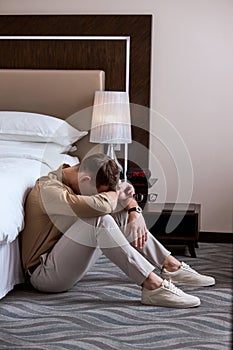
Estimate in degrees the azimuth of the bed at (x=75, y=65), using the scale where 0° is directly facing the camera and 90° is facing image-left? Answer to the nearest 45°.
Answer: approximately 0°

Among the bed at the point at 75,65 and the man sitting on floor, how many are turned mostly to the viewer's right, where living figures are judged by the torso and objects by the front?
1

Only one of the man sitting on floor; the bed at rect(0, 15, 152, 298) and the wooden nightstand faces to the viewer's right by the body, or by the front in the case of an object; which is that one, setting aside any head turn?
the man sitting on floor

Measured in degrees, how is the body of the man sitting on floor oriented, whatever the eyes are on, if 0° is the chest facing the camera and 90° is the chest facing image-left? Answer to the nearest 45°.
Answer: approximately 270°

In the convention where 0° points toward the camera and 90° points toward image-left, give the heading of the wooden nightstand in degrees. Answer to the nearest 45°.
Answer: approximately 0°

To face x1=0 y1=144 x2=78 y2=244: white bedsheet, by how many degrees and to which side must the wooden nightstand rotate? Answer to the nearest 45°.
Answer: approximately 45° to its right

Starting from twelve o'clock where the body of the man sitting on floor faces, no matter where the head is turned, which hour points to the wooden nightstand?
The wooden nightstand is roughly at 10 o'clock from the man sitting on floor.
